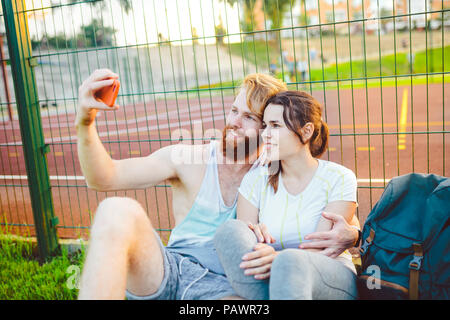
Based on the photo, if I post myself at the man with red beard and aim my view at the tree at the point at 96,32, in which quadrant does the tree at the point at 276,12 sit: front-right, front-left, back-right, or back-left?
front-right

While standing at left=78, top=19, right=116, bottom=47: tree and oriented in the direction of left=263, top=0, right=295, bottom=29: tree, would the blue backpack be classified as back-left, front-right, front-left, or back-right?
front-right

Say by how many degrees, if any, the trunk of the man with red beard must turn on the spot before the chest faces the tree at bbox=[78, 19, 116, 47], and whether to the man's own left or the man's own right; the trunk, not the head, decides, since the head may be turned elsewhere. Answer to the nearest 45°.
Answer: approximately 135° to the man's own right

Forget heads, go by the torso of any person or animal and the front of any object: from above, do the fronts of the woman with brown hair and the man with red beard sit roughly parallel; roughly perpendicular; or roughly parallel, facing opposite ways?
roughly parallel

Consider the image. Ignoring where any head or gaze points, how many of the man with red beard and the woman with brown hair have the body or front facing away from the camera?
0

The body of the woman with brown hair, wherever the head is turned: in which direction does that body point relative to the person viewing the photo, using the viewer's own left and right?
facing the viewer and to the left of the viewer

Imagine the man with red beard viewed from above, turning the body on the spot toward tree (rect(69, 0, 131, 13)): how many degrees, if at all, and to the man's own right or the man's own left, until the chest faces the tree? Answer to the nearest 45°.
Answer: approximately 135° to the man's own right

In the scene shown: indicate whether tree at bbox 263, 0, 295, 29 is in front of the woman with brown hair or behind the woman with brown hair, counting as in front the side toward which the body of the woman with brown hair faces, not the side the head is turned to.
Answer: behind

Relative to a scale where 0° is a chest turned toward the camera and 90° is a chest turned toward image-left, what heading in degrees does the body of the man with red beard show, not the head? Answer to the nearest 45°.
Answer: approximately 45°
